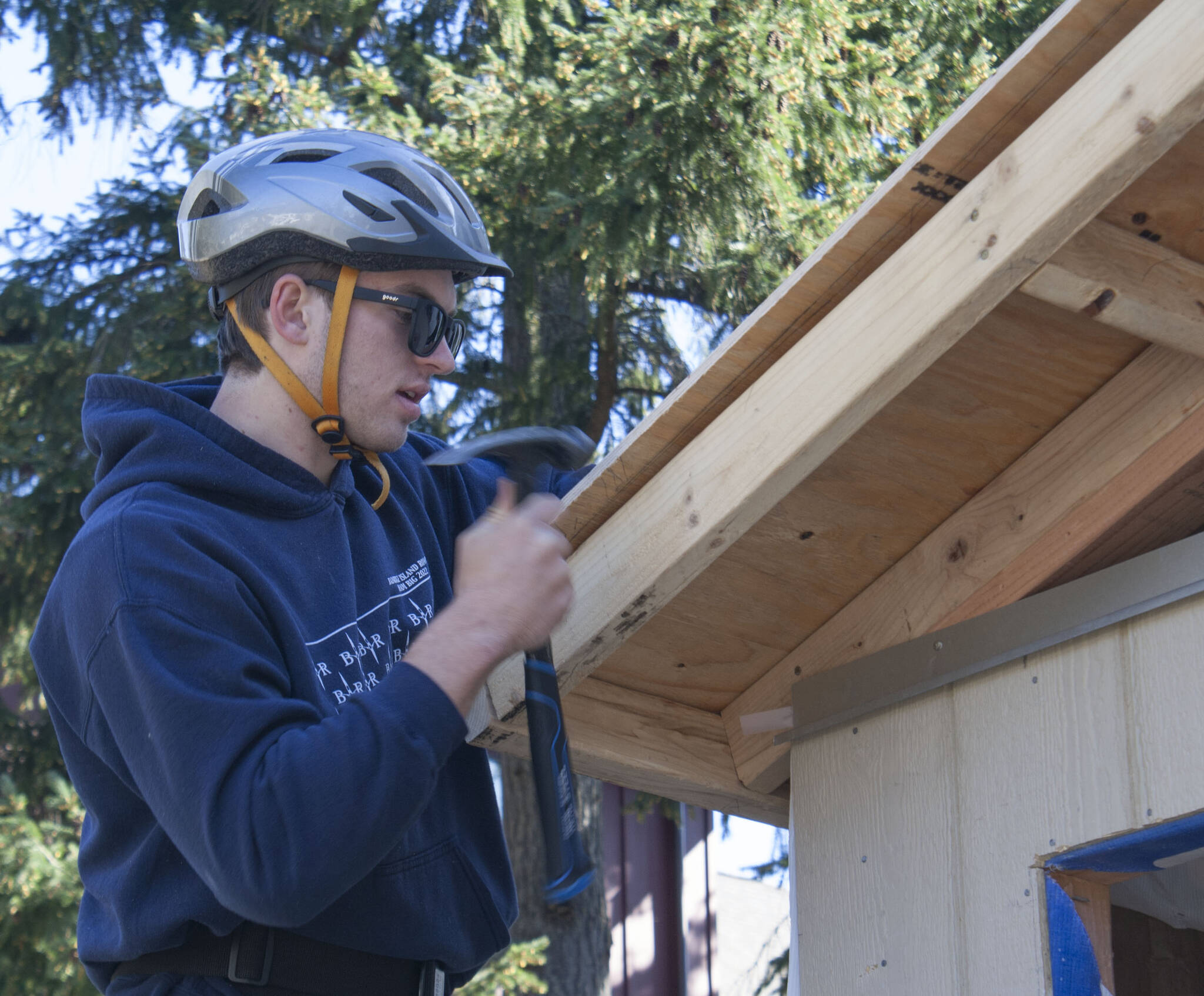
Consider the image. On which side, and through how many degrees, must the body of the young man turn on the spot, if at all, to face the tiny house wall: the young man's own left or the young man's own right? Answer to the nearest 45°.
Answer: approximately 45° to the young man's own left

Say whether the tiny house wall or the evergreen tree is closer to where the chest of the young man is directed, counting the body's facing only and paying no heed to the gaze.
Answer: the tiny house wall

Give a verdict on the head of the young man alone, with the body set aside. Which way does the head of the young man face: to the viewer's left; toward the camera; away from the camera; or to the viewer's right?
to the viewer's right

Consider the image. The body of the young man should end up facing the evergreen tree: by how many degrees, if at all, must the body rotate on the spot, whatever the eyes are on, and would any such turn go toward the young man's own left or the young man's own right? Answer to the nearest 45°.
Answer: approximately 135° to the young man's own left

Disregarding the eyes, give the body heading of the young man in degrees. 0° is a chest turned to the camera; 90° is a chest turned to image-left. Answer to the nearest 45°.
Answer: approximately 315°

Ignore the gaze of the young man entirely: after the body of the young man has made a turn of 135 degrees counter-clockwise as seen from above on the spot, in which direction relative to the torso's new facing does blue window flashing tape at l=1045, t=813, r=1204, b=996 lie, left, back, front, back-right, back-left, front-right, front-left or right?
right

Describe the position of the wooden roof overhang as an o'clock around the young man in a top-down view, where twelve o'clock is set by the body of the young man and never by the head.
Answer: The wooden roof overhang is roughly at 11 o'clock from the young man.
